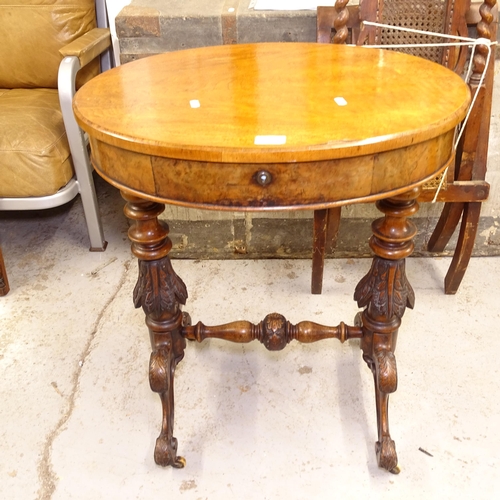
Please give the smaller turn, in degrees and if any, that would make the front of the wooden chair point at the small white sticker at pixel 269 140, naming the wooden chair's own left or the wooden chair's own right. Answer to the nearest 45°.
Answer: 0° — it already faces it

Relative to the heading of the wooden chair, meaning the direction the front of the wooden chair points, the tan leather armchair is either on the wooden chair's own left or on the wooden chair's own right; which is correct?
on the wooden chair's own right

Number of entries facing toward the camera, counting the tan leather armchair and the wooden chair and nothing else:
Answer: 2

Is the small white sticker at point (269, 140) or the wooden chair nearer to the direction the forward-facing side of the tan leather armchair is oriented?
the small white sticker

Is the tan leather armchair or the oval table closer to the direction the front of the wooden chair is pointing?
the oval table

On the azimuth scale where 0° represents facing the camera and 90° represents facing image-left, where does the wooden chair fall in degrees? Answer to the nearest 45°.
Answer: approximately 0°

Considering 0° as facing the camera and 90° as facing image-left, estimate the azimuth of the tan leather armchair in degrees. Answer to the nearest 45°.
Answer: approximately 0°

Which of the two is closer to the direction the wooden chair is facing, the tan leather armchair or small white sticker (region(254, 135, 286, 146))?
the small white sticker

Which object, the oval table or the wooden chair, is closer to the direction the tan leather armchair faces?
the oval table

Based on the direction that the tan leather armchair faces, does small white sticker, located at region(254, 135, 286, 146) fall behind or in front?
in front
